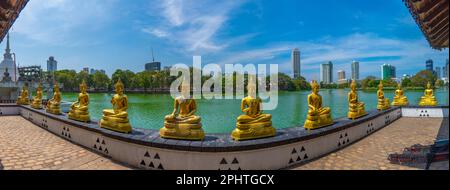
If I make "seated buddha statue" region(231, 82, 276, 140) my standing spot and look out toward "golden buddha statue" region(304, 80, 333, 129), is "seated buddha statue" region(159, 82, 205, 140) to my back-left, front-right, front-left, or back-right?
back-left

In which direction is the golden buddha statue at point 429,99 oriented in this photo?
toward the camera

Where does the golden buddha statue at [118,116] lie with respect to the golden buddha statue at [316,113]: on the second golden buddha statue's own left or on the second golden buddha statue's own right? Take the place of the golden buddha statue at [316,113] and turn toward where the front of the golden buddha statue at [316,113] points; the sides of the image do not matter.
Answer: on the second golden buddha statue's own right

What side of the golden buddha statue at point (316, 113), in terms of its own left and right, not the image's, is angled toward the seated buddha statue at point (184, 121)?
right

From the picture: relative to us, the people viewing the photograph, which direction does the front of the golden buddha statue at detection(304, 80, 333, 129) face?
facing the viewer and to the right of the viewer

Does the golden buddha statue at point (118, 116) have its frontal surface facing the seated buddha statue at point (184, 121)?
no

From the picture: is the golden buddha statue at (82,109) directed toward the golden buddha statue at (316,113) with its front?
no

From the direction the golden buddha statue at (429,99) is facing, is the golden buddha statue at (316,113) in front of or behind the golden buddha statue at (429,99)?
in front

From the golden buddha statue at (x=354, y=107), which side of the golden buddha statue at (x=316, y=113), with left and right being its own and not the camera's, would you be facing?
left

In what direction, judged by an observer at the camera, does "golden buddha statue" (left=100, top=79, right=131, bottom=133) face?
facing the viewer and to the left of the viewer

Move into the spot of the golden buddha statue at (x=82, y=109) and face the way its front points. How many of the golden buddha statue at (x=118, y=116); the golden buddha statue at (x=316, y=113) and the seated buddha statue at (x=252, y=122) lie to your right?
0

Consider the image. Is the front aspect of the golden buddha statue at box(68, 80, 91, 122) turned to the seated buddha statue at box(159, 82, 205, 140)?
no
